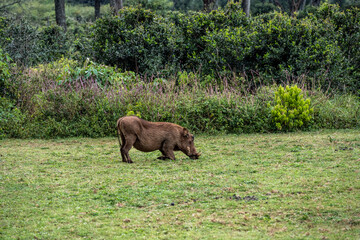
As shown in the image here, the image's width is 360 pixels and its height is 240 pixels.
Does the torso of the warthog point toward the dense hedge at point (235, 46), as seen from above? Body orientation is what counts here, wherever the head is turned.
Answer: no

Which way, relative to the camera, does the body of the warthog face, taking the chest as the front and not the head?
to the viewer's right

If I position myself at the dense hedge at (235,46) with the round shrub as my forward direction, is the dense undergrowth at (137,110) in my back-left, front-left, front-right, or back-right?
front-right

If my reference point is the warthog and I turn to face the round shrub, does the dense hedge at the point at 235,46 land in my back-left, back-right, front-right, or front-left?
front-left

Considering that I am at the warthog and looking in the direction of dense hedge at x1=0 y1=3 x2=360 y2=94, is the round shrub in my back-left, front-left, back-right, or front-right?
front-right

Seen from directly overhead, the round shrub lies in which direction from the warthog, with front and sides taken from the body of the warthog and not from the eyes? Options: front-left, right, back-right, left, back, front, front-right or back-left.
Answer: front-left

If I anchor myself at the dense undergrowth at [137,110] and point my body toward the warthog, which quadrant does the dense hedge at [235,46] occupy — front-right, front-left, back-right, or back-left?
back-left

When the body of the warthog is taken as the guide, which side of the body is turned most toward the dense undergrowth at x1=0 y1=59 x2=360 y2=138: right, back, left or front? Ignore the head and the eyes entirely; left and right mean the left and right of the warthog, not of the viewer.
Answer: left
